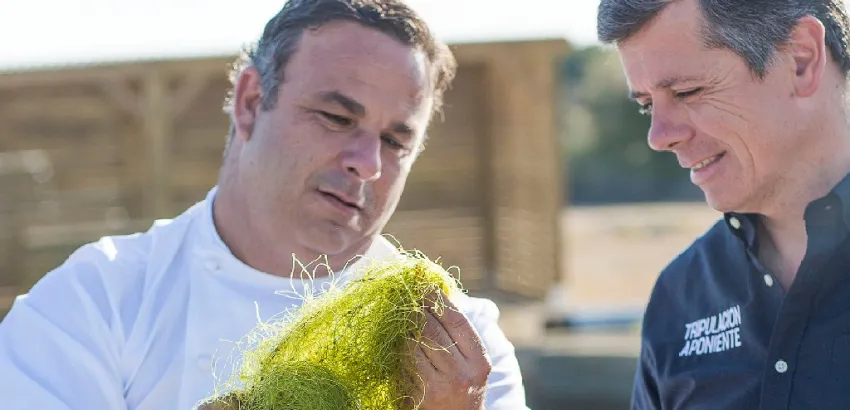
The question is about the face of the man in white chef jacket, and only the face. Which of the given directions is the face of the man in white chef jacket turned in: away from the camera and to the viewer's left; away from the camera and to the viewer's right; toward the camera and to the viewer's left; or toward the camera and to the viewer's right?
toward the camera and to the viewer's right

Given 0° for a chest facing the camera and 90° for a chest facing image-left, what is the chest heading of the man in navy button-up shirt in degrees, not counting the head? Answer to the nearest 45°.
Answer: approximately 45°

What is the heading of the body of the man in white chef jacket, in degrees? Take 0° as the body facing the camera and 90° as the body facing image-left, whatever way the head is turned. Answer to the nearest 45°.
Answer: approximately 315°

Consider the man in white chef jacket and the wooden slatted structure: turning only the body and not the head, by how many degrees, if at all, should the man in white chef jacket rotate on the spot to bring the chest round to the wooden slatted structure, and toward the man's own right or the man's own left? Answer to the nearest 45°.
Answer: approximately 135° to the man's own left

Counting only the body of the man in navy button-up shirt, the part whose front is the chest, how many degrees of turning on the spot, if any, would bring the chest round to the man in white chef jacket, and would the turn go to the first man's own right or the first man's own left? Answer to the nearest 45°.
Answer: approximately 45° to the first man's own right

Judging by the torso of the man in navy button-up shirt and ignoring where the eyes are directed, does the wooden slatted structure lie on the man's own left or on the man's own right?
on the man's own right
